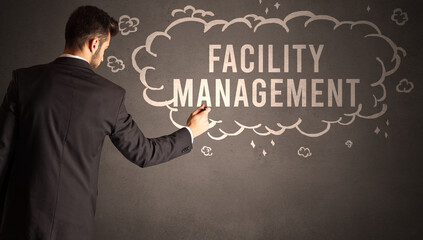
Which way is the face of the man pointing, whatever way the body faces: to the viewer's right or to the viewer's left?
to the viewer's right

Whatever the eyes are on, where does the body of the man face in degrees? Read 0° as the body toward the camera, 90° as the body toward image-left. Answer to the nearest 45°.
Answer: approximately 180°
